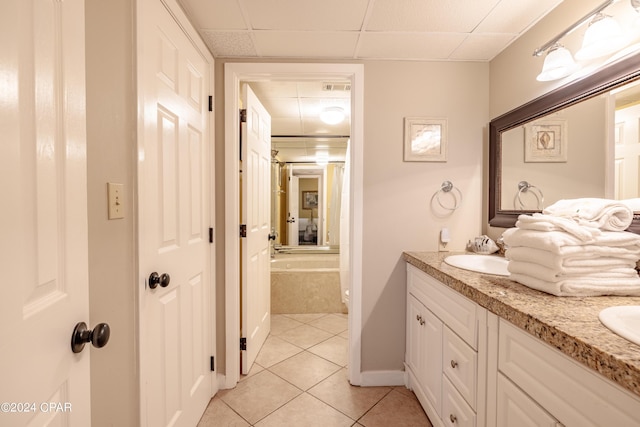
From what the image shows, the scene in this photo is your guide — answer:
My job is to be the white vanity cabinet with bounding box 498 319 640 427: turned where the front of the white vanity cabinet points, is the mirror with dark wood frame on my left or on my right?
on my right

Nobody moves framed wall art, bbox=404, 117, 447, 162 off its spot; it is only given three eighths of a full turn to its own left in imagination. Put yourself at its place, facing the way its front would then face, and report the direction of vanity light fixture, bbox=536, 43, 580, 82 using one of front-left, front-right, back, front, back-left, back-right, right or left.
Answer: right

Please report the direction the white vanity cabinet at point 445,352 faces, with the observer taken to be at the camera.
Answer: facing the viewer and to the left of the viewer

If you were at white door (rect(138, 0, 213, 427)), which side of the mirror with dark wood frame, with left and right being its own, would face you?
front

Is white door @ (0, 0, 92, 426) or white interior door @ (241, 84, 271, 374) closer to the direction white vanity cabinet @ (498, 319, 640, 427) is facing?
the white door

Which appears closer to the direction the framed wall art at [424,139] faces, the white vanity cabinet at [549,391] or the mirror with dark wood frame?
the white vanity cabinet

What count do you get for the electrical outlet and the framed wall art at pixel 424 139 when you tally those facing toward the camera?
2

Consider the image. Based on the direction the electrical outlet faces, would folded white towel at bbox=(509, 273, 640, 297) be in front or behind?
in front

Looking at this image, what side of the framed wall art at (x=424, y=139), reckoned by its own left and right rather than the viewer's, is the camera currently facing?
front

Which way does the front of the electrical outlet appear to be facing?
toward the camera
